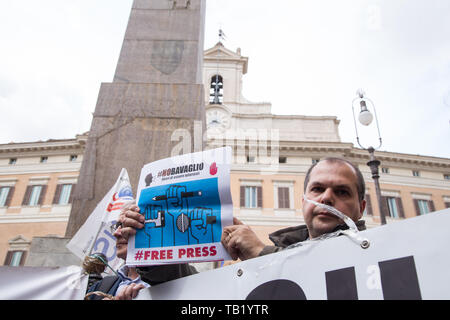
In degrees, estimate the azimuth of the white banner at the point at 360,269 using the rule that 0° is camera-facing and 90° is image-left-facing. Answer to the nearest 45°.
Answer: approximately 0°

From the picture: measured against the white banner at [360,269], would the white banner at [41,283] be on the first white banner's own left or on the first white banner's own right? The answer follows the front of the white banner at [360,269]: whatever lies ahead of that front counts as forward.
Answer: on the first white banner's own right

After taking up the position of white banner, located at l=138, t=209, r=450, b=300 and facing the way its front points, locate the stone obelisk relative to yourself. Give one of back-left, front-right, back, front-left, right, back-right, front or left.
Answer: back-right

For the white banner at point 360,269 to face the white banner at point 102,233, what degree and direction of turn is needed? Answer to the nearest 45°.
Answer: approximately 135° to its right
